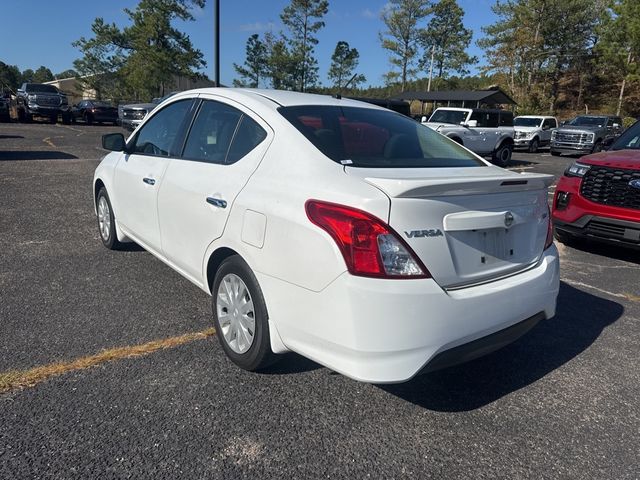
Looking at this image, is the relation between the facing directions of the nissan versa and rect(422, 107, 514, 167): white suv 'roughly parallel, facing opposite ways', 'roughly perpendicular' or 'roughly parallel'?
roughly perpendicular

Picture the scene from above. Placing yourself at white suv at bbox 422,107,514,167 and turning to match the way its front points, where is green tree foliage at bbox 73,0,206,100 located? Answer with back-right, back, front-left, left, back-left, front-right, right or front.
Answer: right

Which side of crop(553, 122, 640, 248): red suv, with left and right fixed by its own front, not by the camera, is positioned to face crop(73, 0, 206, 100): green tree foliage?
right

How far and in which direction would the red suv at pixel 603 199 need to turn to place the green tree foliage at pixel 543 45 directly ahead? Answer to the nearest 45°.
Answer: approximately 135° to its right

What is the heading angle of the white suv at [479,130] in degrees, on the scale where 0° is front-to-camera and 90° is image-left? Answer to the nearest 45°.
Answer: approximately 45°

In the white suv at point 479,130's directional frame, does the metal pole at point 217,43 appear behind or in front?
in front

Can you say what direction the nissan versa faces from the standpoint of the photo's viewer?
facing away from the viewer and to the left of the viewer

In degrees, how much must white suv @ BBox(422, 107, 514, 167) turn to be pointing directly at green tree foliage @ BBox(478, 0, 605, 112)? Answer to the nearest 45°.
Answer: approximately 135° to its right

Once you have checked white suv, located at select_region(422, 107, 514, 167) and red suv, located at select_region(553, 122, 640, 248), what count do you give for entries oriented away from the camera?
0

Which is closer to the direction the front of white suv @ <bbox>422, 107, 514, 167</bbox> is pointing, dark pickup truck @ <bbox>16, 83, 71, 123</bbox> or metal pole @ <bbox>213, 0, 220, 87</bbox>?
the metal pole

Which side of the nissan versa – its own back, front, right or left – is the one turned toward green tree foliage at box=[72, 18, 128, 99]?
front

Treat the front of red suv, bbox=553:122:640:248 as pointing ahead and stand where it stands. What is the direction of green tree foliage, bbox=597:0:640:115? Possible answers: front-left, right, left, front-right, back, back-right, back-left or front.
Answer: back-right

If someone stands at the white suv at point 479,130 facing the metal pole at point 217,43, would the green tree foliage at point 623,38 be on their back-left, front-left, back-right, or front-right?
back-right

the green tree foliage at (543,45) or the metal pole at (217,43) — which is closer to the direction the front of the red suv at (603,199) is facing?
the metal pole
